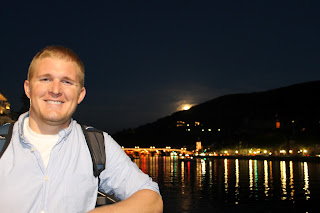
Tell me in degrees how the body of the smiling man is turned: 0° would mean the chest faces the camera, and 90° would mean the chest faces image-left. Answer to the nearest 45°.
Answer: approximately 0°
